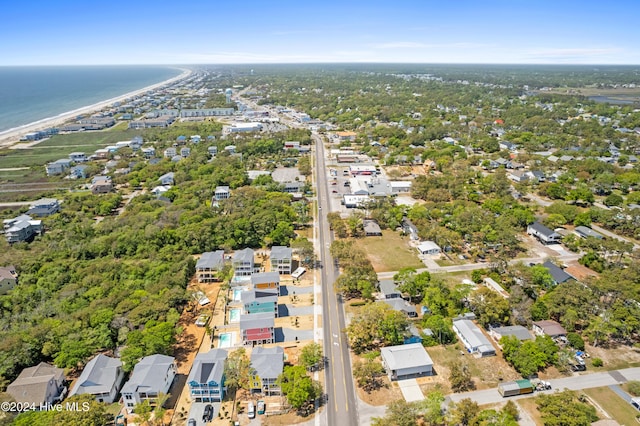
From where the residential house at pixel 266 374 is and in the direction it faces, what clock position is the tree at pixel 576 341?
The tree is roughly at 9 o'clock from the residential house.

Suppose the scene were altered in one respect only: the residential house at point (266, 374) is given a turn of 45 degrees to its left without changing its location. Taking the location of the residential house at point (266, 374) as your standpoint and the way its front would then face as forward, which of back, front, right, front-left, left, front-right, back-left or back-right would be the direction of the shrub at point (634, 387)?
front-left

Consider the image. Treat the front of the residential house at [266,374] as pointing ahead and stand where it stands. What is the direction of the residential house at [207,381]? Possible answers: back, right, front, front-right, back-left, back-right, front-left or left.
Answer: right

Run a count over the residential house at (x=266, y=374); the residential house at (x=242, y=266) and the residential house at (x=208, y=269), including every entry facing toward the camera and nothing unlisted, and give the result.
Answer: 3

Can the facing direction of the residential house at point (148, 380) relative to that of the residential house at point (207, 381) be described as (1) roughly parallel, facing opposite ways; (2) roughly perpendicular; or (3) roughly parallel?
roughly parallel

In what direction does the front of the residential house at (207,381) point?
toward the camera

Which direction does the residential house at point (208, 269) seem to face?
toward the camera

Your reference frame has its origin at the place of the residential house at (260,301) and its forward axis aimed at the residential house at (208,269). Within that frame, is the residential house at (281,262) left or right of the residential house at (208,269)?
right

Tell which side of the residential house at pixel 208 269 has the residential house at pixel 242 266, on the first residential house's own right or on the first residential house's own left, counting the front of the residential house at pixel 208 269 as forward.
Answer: on the first residential house's own left

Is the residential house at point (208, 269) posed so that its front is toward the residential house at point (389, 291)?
no
